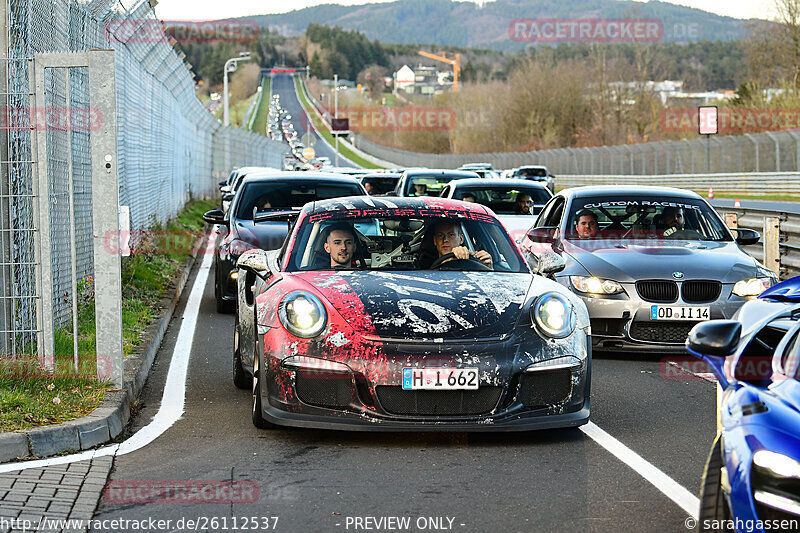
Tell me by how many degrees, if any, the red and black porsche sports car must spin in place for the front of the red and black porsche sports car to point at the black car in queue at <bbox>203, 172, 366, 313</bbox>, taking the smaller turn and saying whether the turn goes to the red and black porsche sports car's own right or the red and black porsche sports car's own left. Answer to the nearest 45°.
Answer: approximately 180°

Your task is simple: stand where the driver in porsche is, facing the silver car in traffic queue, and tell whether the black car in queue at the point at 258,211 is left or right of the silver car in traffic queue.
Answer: left

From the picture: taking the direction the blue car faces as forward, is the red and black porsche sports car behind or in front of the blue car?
behind

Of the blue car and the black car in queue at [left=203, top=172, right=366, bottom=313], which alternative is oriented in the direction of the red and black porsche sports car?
the black car in queue

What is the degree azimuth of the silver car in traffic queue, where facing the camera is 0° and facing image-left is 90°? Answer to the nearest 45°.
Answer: approximately 0°

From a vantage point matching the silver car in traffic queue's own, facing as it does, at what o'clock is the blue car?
The blue car is roughly at 12 o'clock from the silver car in traffic queue.
